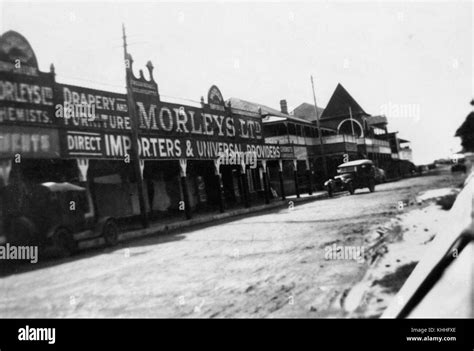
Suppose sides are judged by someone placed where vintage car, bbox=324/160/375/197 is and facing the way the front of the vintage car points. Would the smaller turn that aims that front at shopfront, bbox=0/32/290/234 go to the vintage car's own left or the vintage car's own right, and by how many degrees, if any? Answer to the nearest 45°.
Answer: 0° — it already faces it

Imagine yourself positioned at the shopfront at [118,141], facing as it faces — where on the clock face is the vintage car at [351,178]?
The vintage car is roughly at 10 o'clock from the shopfront.

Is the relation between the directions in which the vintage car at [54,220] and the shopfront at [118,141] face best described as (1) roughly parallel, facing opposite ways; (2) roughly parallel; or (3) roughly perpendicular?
roughly perpendicular
